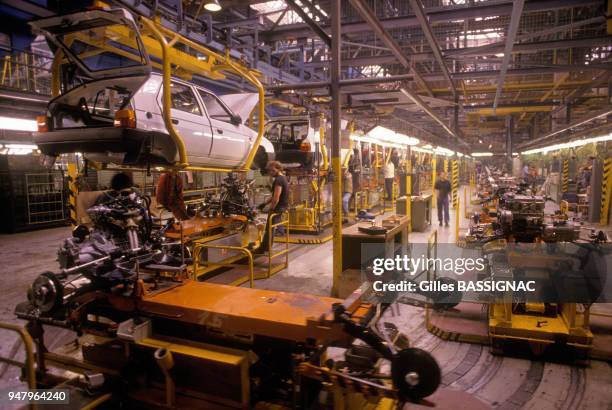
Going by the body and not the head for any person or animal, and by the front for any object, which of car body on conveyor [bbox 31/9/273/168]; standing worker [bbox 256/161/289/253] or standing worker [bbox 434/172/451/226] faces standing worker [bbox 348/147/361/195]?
the car body on conveyor

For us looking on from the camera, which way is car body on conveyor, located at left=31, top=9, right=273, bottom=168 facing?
facing away from the viewer and to the right of the viewer

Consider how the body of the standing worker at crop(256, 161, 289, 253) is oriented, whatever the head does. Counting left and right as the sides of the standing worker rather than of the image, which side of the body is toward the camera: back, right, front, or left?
left

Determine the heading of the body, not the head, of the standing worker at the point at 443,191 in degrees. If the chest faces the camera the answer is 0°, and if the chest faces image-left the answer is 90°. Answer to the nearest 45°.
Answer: approximately 0°

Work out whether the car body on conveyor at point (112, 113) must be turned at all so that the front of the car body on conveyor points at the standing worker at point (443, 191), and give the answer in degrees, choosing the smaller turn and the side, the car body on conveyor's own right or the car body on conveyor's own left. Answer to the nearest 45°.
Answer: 0° — it already faces them

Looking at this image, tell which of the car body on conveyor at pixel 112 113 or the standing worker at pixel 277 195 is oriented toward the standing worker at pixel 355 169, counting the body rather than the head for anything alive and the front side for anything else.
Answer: the car body on conveyor

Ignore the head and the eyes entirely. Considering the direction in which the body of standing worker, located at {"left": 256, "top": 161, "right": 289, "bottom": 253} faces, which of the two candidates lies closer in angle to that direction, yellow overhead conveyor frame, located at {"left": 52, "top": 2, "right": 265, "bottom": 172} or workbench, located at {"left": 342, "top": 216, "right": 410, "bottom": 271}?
the yellow overhead conveyor frame

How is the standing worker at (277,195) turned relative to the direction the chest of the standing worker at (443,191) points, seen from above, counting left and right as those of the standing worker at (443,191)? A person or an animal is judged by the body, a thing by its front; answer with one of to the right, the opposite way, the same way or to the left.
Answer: to the right
